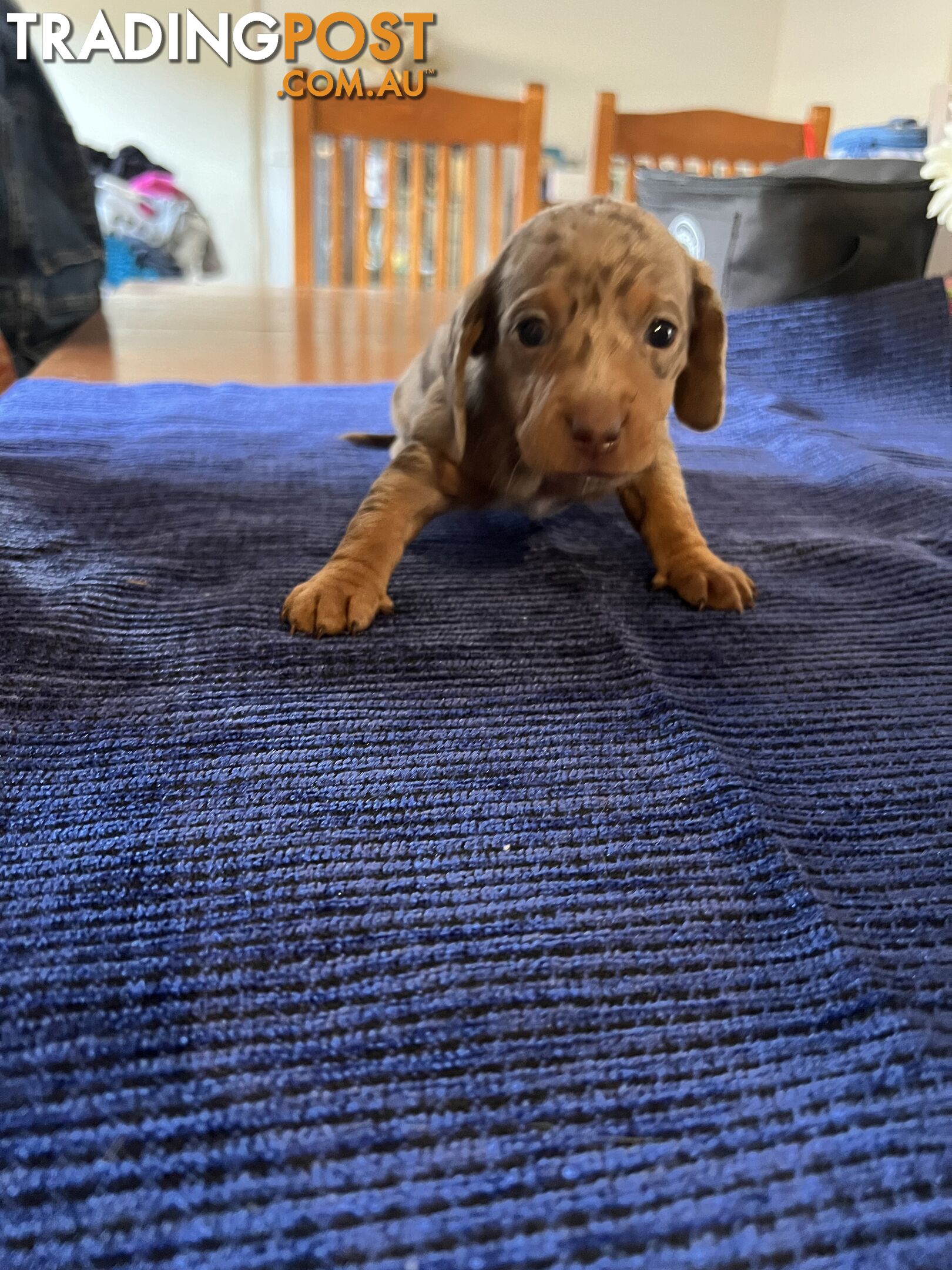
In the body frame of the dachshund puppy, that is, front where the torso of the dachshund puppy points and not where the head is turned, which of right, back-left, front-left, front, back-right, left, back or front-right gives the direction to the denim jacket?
back-right

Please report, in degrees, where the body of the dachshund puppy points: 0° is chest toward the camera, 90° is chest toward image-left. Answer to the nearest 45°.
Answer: approximately 0°

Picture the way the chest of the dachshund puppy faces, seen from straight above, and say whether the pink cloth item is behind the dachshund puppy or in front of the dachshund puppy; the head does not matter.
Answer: behind
